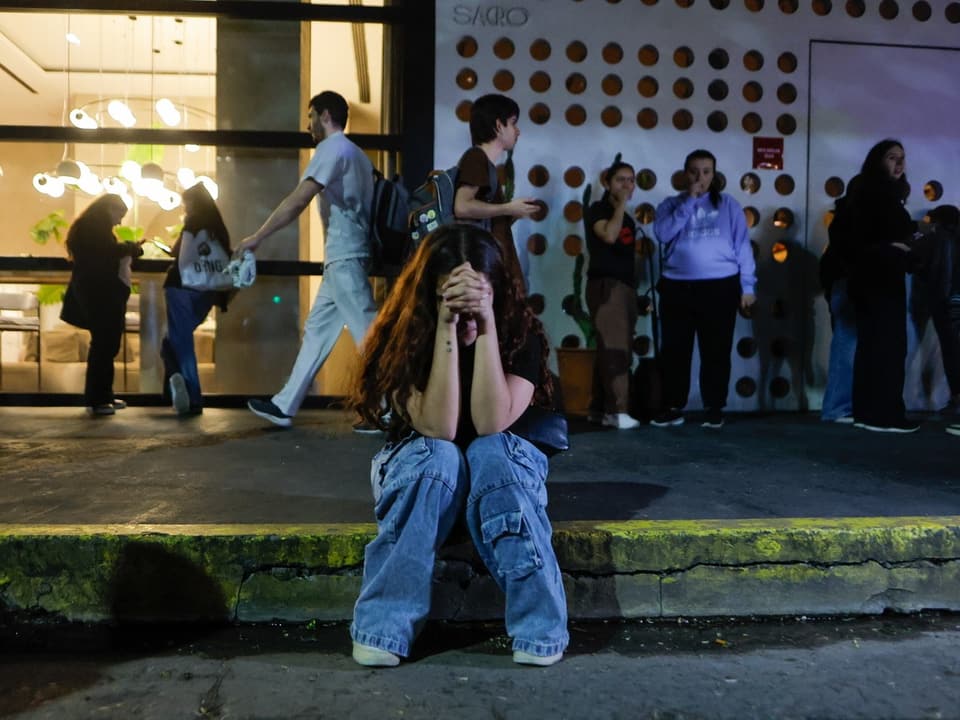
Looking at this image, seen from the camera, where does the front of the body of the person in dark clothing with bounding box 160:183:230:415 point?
away from the camera

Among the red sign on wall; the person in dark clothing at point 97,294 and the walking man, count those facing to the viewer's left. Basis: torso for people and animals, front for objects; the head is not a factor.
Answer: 1

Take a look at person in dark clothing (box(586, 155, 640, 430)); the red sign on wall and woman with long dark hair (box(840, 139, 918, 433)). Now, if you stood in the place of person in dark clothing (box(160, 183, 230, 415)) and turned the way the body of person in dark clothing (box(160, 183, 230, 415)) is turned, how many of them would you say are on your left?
0

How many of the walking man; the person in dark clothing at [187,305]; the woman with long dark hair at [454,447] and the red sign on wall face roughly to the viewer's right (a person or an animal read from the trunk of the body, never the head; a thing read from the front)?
0

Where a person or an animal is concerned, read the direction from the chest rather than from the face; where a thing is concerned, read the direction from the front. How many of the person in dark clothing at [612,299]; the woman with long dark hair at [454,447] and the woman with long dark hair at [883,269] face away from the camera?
0

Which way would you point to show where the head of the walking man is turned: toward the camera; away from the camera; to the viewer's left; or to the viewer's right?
to the viewer's left

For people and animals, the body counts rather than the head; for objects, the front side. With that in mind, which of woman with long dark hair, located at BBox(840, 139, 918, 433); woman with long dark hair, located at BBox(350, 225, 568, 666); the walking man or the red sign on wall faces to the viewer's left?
the walking man

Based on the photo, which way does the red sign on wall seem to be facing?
toward the camera

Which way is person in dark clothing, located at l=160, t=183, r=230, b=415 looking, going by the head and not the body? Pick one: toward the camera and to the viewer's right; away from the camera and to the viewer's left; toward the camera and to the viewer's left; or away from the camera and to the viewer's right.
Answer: away from the camera and to the viewer's left

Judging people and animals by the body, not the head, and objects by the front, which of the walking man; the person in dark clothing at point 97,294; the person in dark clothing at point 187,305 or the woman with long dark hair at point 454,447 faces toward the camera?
the woman with long dark hair

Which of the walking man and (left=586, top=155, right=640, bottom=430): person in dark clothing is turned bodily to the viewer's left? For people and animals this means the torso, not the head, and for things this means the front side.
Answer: the walking man

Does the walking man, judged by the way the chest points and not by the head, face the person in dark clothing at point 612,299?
no
